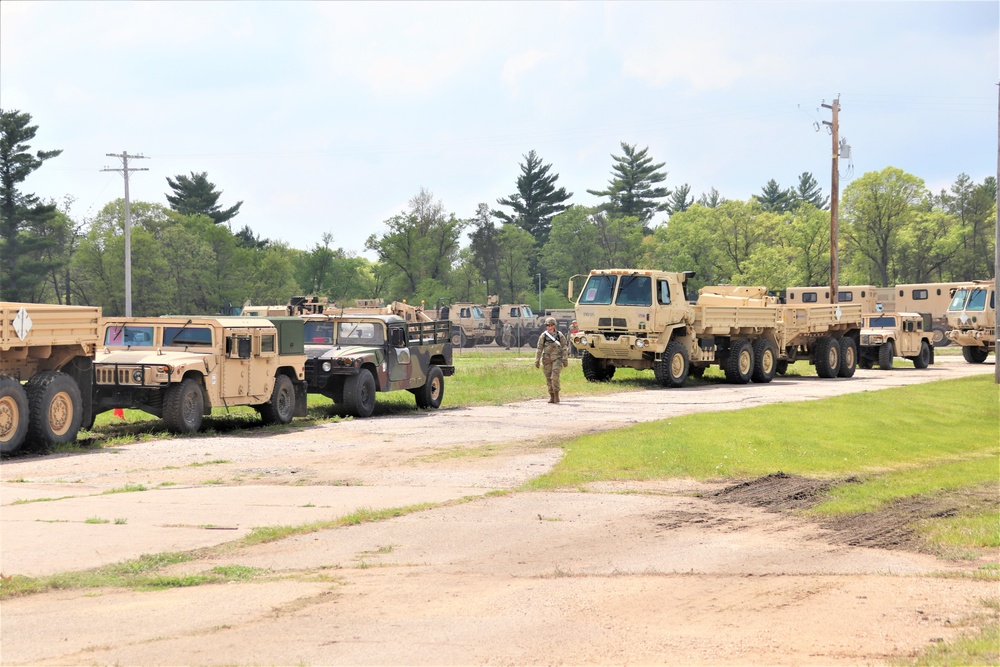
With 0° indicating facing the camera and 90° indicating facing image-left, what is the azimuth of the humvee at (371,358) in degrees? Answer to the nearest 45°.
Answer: approximately 45°

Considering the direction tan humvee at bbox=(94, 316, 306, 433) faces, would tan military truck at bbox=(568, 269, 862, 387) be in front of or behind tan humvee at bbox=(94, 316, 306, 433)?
behind

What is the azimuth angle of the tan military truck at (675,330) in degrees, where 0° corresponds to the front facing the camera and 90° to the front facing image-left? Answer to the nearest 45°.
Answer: approximately 45°

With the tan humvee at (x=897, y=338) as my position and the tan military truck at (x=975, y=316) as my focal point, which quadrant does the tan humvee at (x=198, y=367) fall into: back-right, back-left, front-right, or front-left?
back-right

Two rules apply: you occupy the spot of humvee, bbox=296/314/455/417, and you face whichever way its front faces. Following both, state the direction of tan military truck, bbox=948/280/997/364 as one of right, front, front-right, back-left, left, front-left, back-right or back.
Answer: back

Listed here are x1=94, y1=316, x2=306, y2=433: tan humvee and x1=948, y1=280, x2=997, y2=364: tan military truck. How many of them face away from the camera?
0

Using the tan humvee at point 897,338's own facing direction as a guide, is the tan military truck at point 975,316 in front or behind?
behind

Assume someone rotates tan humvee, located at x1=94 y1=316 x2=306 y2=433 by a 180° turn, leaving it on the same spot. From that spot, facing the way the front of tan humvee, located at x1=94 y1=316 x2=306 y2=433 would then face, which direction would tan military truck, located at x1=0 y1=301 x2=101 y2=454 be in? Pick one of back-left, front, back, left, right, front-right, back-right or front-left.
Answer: back

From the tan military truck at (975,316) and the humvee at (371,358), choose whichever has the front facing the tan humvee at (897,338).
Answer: the tan military truck

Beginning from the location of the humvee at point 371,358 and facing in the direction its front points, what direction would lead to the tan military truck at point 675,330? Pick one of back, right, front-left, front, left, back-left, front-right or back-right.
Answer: back

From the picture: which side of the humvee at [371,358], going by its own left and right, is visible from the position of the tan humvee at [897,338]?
back

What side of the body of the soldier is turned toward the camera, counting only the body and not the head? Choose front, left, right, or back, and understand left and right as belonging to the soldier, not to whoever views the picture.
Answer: front

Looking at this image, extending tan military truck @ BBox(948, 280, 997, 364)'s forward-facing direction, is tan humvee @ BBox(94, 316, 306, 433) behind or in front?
in front

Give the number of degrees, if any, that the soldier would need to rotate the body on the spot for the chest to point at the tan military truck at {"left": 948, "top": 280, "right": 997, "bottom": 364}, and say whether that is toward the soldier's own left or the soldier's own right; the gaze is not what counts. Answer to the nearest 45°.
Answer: approximately 135° to the soldier's own left
